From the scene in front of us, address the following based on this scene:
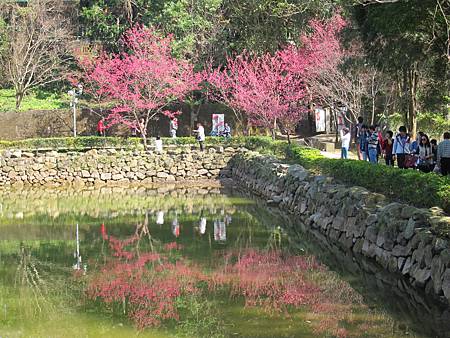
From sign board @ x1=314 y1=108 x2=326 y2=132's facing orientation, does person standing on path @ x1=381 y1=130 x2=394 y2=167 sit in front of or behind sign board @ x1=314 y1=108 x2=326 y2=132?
in front

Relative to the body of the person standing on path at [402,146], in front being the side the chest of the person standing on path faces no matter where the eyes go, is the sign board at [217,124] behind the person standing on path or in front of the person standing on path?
behind

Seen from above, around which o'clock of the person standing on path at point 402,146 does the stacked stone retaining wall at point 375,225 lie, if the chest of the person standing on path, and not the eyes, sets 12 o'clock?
The stacked stone retaining wall is roughly at 12 o'clock from the person standing on path.

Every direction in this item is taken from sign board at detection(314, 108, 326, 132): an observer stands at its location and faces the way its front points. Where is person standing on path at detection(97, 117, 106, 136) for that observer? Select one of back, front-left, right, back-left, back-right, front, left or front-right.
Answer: right

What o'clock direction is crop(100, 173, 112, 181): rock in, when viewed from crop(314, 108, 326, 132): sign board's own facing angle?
The rock is roughly at 2 o'clock from the sign board.

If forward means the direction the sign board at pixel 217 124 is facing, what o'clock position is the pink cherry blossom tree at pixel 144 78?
The pink cherry blossom tree is roughly at 2 o'clock from the sign board.

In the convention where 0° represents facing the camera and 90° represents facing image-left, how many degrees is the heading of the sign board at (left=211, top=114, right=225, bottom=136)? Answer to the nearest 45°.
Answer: approximately 0°

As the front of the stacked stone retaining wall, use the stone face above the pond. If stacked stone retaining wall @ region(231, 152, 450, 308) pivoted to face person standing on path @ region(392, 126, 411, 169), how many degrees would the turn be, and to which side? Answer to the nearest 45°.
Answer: approximately 135° to its right

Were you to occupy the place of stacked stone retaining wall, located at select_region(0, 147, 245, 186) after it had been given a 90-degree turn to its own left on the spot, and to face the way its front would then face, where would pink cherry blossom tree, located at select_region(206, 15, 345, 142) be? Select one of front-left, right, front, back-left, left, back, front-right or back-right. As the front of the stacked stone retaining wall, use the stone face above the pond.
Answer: front

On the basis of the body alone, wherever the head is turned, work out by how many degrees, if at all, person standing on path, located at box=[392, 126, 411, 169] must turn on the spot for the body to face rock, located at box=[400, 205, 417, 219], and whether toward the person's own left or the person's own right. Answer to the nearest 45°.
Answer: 0° — they already face it

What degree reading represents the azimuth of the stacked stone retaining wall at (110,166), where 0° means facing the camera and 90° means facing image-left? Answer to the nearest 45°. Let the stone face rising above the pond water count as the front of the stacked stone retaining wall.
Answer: approximately 0°
